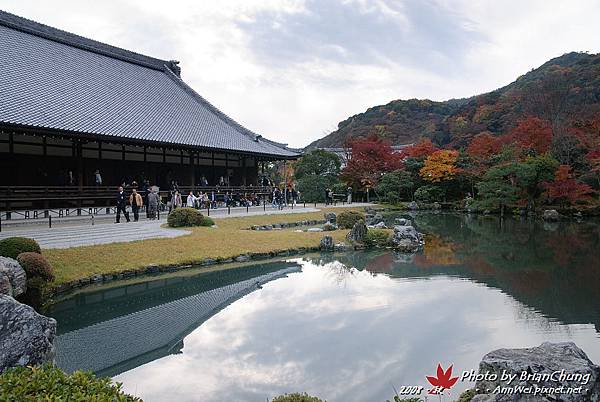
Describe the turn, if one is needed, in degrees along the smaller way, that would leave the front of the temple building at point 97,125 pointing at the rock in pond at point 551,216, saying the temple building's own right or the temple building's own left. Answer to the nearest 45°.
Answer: approximately 45° to the temple building's own left

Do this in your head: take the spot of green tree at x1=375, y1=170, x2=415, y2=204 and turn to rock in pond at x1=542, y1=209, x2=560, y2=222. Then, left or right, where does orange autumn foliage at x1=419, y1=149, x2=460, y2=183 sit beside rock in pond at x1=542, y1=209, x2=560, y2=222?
left

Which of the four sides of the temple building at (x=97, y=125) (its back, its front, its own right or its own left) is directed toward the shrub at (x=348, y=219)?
front

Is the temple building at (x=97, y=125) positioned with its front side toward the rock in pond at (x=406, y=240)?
yes

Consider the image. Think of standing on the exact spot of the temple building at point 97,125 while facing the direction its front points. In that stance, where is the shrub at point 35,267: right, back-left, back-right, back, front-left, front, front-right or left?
front-right

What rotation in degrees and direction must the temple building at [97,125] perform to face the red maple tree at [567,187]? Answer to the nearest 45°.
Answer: approximately 45° to its left

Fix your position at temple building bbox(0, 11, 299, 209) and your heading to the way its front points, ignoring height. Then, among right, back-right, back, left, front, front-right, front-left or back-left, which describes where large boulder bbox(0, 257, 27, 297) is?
front-right

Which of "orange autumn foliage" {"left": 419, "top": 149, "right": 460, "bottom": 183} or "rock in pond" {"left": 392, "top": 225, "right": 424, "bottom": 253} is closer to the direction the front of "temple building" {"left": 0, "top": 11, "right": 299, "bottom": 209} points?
the rock in pond

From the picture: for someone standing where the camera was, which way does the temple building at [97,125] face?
facing the viewer and to the right of the viewer

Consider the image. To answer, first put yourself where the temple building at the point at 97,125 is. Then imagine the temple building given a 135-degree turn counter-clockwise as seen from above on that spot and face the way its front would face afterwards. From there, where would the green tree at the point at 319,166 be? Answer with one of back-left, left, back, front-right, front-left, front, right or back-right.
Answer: front-right
